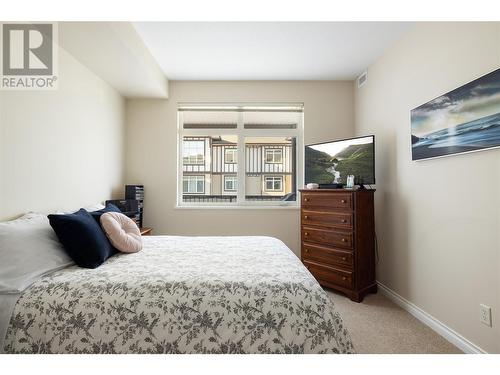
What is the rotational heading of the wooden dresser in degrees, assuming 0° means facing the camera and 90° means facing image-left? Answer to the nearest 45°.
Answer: approximately 45°

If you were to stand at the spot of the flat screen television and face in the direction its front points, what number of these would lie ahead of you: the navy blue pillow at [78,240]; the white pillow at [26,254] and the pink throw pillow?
3

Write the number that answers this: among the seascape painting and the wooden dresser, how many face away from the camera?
0

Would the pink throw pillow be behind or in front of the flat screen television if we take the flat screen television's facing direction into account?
in front

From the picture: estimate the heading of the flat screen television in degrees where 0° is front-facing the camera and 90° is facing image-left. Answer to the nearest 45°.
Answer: approximately 45°

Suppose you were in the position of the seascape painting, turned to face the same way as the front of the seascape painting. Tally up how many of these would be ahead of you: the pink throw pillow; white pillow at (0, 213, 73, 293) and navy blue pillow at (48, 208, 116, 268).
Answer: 3

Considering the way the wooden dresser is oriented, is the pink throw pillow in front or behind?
in front

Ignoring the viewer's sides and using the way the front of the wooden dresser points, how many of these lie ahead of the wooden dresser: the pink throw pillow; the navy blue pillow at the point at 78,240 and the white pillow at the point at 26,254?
3

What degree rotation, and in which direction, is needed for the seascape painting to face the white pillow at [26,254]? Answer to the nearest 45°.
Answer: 0° — it already faces it

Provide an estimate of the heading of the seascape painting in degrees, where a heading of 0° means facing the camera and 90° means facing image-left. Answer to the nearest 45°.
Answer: approximately 45°

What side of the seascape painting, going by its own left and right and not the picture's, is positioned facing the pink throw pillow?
front

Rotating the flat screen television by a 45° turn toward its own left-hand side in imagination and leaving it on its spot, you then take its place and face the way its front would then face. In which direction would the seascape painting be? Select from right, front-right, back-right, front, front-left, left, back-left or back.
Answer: front-left

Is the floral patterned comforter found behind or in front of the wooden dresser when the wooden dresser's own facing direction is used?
in front
